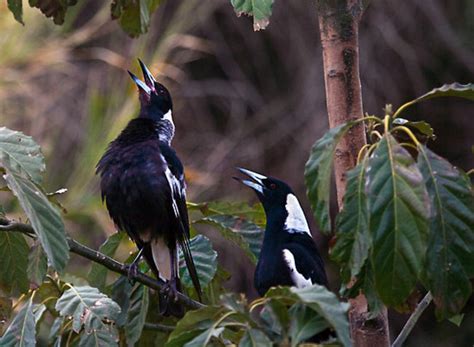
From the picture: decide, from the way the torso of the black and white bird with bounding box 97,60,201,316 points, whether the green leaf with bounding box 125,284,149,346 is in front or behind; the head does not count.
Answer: in front

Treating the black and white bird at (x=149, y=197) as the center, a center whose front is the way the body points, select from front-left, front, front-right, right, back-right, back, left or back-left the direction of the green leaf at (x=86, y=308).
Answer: front-left

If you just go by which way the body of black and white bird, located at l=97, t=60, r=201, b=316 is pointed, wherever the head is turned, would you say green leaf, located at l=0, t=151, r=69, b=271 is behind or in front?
in front

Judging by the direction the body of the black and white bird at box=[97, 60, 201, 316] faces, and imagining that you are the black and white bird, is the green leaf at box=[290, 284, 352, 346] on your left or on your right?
on your left
